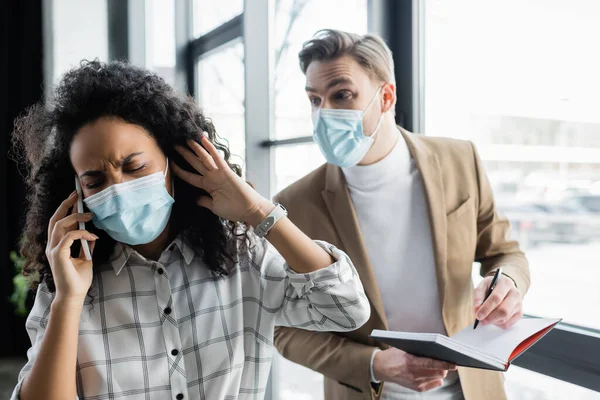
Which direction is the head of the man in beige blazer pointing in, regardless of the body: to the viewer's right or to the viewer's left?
to the viewer's left

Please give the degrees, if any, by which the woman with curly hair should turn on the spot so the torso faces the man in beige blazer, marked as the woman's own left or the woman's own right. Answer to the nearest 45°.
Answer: approximately 90° to the woman's own left

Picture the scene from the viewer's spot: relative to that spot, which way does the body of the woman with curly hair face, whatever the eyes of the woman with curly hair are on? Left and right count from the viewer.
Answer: facing the viewer

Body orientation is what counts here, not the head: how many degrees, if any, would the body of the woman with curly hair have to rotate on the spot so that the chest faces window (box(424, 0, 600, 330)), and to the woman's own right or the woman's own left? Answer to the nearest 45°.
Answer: approximately 90° to the woman's own left
